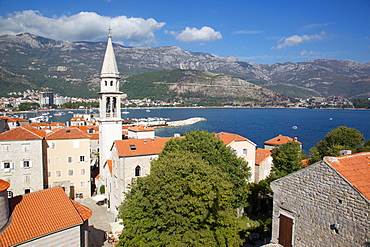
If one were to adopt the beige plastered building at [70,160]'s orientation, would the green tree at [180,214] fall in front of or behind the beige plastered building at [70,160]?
in front

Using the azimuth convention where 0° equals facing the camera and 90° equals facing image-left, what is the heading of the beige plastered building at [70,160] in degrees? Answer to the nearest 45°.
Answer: approximately 0°

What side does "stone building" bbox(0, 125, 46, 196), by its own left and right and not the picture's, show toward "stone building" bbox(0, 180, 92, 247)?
front

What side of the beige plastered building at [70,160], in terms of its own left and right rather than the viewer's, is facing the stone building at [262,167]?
left

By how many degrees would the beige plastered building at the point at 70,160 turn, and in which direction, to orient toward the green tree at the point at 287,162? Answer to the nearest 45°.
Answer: approximately 45° to its left

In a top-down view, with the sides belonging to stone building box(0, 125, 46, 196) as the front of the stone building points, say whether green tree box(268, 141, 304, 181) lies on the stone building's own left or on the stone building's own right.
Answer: on the stone building's own left

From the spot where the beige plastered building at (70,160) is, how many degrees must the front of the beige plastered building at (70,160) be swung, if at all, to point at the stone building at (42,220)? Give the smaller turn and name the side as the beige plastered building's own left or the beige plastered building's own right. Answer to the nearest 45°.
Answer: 0° — it already faces it

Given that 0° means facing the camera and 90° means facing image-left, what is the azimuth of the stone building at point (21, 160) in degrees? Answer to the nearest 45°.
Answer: approximately 0°
